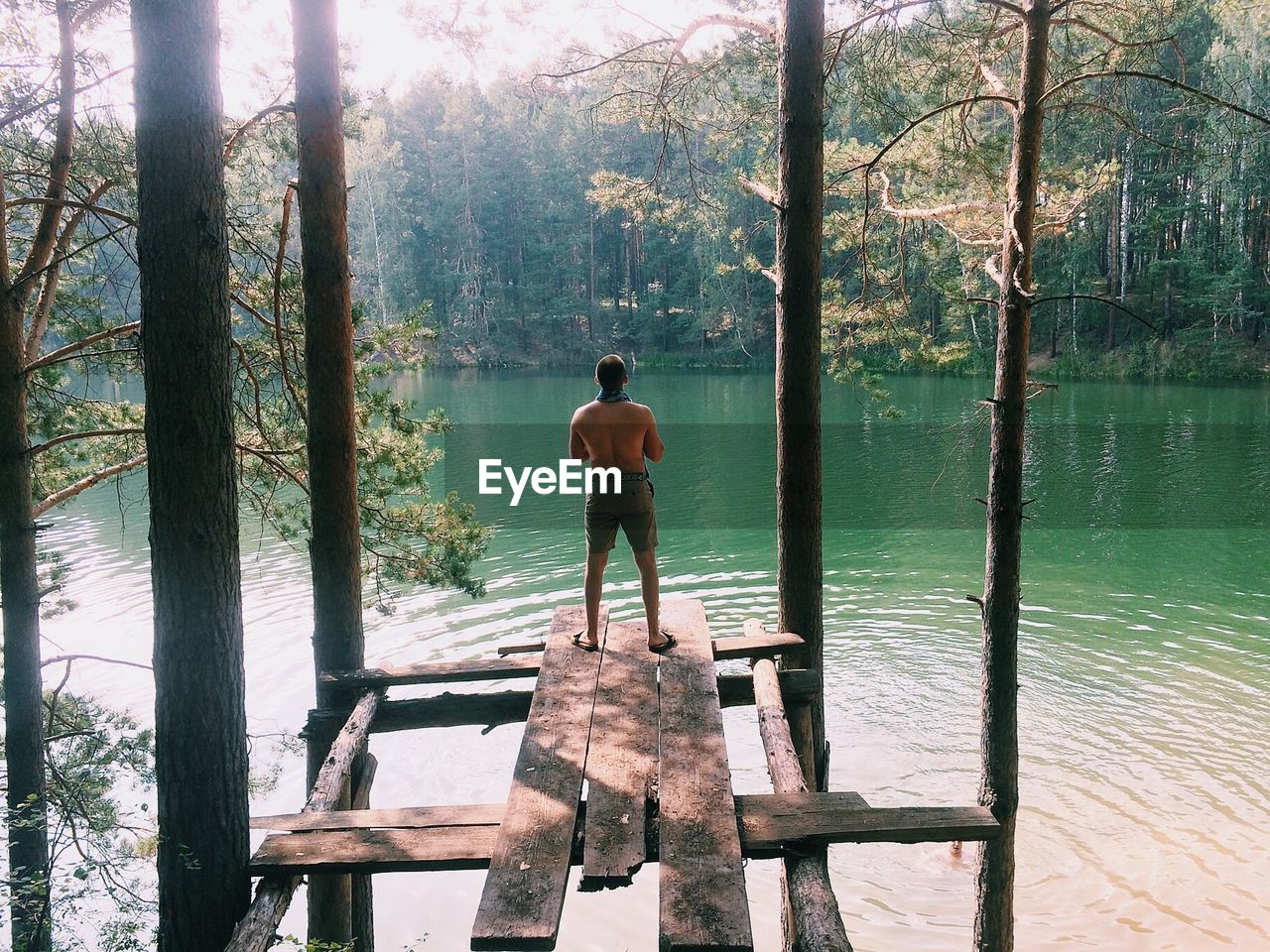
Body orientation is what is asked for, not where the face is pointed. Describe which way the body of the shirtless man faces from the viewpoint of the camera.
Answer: away from the camera

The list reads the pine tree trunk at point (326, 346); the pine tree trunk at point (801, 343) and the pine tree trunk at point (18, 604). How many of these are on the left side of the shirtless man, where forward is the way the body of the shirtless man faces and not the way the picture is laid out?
2

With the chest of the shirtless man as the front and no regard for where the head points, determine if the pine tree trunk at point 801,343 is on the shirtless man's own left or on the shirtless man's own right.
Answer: on the shirtless man's own right

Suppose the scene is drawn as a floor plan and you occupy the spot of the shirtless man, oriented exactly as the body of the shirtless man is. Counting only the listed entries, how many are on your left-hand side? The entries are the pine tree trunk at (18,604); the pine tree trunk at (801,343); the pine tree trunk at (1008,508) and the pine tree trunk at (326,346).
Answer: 2

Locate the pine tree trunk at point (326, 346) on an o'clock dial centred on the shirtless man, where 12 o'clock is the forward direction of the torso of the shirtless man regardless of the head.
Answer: The pine tree trunk is roughly at 9 o'clock from the shirtless man.

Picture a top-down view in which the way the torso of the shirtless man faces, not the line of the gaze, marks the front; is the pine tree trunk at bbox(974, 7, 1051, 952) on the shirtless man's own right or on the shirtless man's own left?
on the shirtless man's own right

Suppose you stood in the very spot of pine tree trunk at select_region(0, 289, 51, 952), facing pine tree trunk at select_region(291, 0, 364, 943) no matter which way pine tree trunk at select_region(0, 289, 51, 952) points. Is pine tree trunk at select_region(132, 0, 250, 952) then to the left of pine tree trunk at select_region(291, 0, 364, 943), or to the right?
right

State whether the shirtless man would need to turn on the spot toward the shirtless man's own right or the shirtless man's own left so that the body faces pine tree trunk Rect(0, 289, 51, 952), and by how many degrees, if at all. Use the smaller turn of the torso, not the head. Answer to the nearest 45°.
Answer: approximately 90° to the shirtless man's own left

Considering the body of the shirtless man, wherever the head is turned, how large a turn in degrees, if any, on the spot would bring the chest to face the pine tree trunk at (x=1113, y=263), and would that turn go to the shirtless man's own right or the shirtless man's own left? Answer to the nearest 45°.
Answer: approximately 45° to the shirtless man's own right
